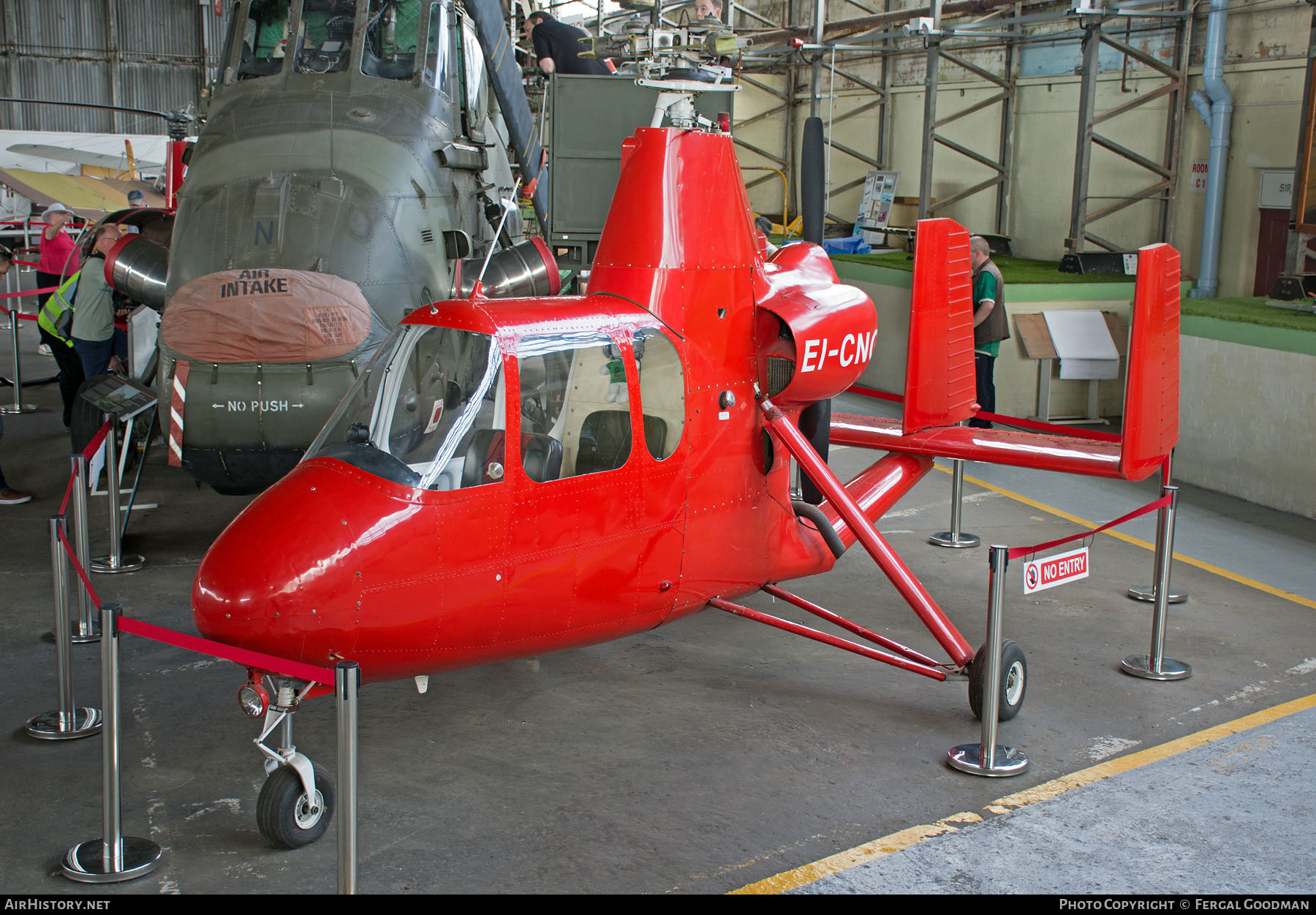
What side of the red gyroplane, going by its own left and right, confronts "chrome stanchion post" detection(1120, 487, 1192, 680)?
back

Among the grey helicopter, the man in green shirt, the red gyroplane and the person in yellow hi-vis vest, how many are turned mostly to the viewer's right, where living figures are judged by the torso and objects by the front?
1

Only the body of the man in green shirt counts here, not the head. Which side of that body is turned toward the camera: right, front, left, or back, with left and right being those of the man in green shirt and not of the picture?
left

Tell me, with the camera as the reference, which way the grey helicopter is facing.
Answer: facing the viewer

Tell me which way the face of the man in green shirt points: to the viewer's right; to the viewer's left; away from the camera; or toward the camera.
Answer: to the viewer's left

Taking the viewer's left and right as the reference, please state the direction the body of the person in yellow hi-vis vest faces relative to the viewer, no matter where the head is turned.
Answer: facing to the right of the viewer

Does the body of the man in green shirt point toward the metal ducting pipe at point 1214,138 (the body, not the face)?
no

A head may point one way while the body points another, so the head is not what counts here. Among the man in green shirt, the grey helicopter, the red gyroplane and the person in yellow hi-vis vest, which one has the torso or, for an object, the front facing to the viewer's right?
the person in yellow hi-vis vest

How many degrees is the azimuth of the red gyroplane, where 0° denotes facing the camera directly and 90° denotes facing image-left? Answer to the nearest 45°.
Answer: approximately 45°

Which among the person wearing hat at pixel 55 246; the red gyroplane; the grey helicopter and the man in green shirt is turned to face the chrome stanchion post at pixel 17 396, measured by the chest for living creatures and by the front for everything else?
the man in green shirt
